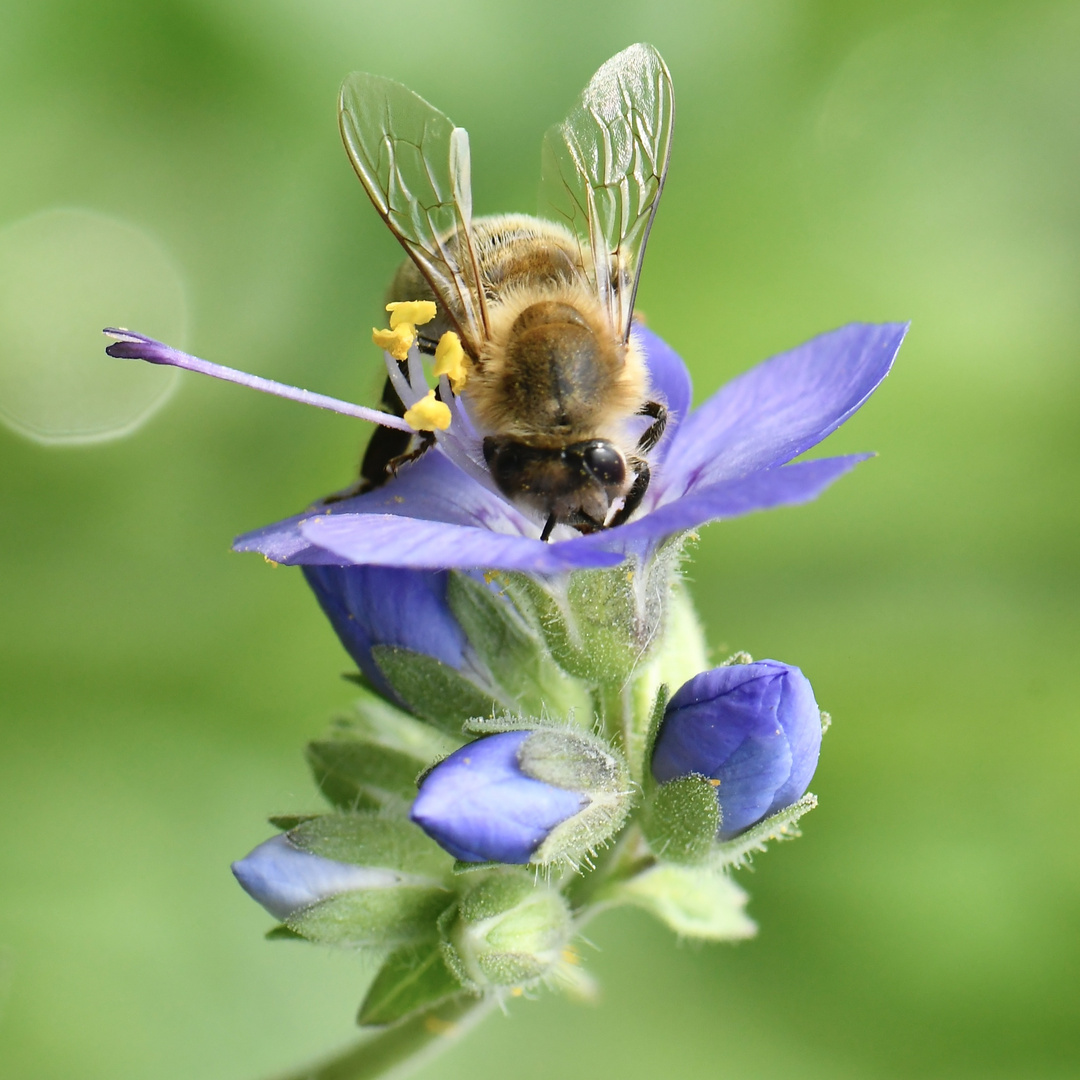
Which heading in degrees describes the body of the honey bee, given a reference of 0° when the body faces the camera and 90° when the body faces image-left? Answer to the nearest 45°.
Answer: approximately 0°
